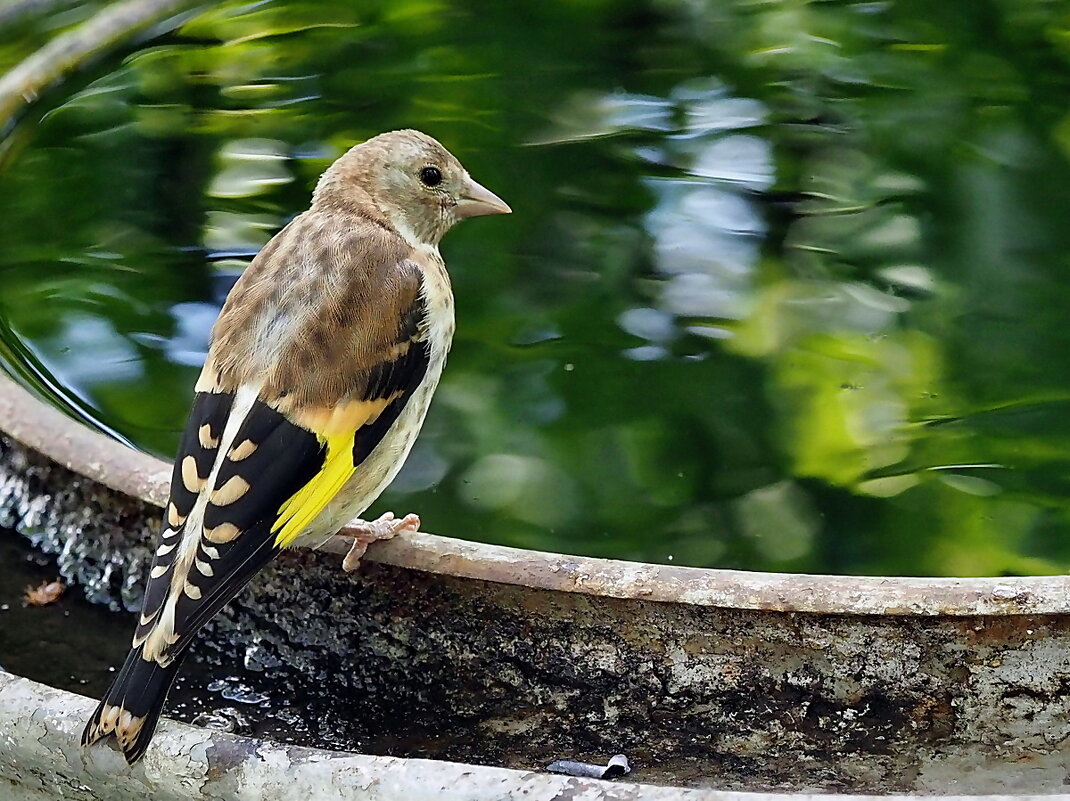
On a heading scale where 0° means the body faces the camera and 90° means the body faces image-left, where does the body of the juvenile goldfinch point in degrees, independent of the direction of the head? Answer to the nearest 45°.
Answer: approximately 225°
